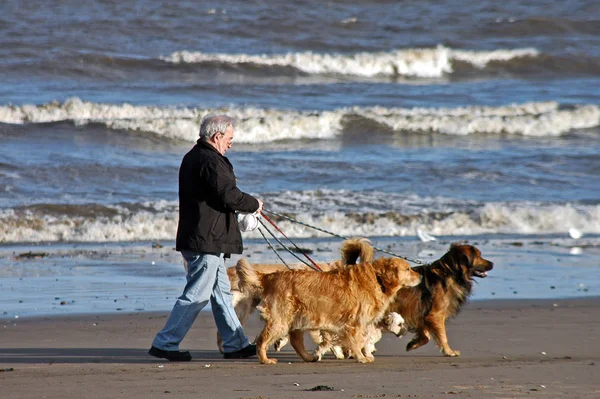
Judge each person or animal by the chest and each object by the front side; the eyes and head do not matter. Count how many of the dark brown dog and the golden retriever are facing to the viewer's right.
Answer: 2

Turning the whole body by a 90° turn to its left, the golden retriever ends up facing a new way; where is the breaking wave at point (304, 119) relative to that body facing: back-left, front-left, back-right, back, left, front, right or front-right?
front

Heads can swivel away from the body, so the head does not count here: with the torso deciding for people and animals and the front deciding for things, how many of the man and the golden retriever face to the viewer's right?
2

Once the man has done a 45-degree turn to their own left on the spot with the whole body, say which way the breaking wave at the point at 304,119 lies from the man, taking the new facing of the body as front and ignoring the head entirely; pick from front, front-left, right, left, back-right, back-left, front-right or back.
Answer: front-left

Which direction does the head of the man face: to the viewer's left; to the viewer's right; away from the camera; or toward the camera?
to the viewer's right

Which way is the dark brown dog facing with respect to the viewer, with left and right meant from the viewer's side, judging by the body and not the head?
facing to the right of the viewer

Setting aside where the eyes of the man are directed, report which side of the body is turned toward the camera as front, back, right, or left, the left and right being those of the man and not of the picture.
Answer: right

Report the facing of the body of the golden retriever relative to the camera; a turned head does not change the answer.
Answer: to the viewer's right

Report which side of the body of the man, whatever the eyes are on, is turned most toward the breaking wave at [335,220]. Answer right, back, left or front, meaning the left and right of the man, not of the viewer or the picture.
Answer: left

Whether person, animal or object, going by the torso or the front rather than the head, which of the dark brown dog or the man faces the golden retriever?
the man

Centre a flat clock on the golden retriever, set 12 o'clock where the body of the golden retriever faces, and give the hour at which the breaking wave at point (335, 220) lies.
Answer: The breaking wave is roughly at 9 o'clock from the golden retriever.
